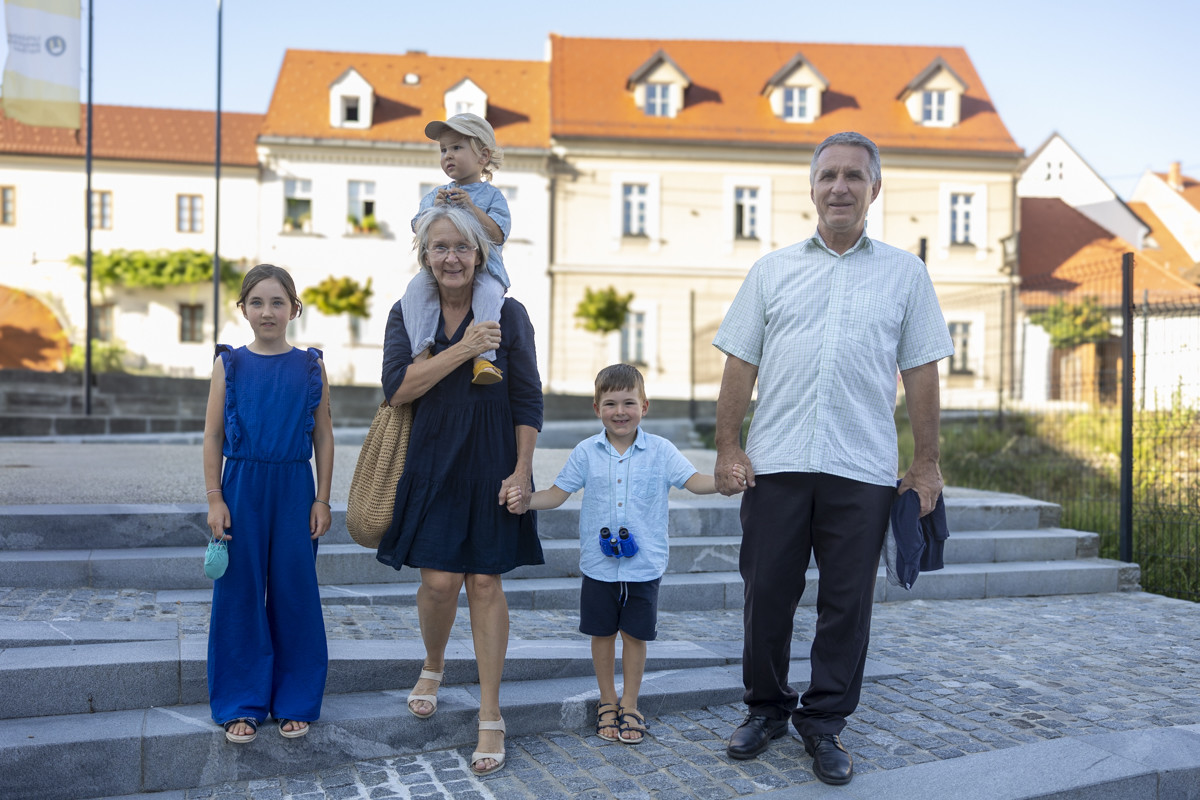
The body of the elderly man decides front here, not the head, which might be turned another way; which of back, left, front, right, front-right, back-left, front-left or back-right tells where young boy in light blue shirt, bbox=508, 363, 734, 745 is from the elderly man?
right

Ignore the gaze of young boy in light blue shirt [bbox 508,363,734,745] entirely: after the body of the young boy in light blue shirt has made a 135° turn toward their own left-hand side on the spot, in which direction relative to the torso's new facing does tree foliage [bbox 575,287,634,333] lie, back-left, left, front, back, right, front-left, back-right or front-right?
front-left

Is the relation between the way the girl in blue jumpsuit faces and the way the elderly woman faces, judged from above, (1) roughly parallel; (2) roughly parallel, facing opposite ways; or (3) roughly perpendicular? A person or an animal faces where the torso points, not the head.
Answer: roughly parallel

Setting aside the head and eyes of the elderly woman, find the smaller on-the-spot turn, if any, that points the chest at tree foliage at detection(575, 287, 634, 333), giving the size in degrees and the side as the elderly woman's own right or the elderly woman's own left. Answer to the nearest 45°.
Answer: approximately 180°

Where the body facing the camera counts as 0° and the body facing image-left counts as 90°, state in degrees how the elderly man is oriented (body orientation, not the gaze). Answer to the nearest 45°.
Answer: approximately 0°

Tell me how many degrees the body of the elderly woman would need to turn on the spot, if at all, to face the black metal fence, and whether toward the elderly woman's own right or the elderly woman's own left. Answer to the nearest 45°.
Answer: approximately 135° to the elderly woman's own left

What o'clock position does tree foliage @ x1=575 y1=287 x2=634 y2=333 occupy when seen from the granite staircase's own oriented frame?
The tree foliage is roughly at 6 o'clock from the granite staircase.

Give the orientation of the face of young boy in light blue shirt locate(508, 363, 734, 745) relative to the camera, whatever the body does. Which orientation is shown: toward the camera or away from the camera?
toward the camera

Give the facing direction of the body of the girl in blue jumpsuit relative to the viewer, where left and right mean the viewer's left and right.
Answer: facing the viewer

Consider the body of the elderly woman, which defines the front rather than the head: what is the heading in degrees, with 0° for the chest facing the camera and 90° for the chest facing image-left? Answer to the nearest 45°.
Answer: approximately 0°

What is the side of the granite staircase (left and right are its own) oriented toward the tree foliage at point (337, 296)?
back
